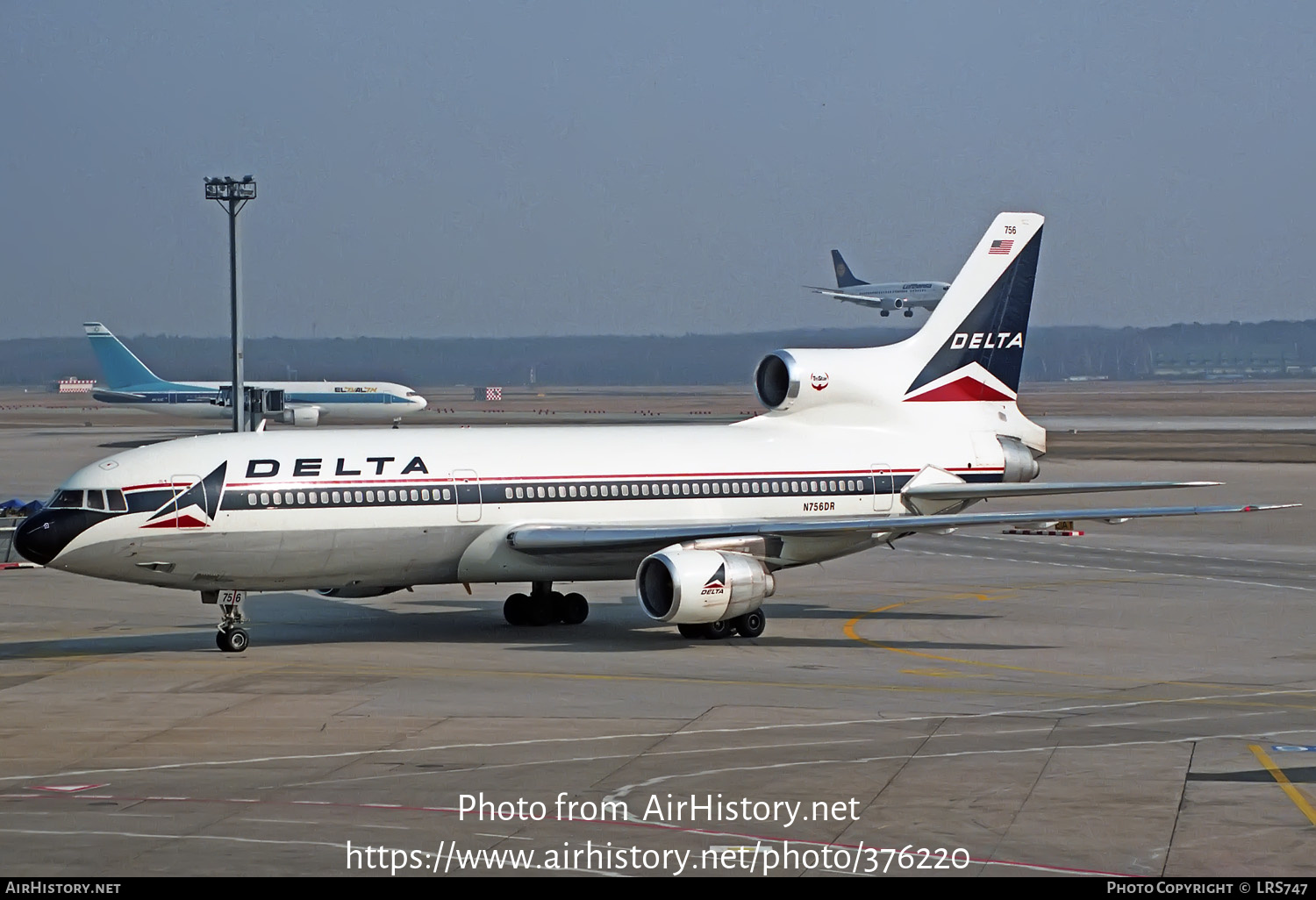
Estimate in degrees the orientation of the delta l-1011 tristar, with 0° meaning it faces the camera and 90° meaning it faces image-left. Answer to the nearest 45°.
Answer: approximately 45°
